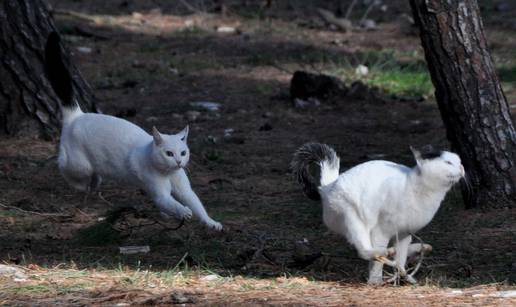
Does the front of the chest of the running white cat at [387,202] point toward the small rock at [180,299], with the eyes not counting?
no

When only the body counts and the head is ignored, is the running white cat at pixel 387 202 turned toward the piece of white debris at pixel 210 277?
no

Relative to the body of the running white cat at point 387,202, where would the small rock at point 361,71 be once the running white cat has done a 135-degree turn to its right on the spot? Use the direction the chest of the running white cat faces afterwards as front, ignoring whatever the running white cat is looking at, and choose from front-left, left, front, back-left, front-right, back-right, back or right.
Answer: back-right

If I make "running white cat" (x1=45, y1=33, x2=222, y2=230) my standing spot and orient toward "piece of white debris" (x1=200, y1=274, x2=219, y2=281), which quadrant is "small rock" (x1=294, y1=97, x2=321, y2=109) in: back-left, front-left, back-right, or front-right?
back-left

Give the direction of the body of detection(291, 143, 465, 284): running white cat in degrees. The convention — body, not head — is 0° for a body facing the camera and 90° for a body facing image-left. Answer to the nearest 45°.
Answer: approximately 270°

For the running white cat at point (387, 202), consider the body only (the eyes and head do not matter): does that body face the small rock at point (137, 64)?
no

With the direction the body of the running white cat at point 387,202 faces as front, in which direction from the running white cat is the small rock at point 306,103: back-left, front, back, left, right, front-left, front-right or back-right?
left

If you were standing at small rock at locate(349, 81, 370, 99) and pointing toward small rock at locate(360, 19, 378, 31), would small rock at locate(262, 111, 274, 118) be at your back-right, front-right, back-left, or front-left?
back-left

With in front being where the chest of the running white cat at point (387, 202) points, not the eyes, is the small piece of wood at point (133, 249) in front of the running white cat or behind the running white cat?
behind

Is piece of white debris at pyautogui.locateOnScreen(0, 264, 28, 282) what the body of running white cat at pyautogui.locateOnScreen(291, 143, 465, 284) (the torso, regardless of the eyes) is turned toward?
no

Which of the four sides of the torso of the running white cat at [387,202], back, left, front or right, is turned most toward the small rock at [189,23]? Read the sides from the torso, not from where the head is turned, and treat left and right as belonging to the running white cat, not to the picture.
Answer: left

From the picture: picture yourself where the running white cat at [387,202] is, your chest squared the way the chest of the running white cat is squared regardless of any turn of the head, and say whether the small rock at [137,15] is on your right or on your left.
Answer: on your left

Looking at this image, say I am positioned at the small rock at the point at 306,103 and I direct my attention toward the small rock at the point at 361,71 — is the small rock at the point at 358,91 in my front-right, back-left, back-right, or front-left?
front-right
